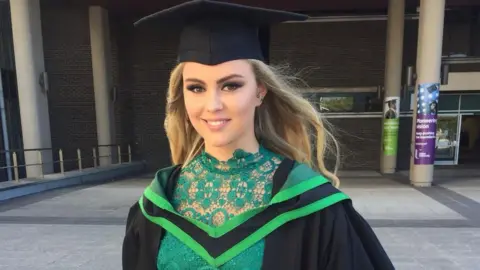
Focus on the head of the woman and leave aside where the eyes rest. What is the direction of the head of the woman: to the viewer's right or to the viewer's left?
to the viewer's left

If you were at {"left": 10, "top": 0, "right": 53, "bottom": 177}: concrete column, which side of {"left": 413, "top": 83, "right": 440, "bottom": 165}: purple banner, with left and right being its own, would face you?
right

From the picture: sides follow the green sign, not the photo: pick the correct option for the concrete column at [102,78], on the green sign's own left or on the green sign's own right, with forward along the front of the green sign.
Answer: on the green sign's own right

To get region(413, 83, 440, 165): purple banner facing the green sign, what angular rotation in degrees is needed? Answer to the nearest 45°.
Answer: approximately 135° to its right

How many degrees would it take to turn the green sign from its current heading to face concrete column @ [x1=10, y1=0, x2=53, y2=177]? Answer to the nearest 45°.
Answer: approximately 45° to its right

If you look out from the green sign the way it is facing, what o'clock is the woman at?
The woman is roughly at 12 o'clock from the green sign.

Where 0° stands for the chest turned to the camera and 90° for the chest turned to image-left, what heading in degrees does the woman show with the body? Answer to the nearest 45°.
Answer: approximately 45°

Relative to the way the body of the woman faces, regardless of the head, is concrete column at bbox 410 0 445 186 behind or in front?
behind

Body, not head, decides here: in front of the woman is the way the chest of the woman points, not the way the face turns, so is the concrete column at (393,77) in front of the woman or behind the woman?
behind

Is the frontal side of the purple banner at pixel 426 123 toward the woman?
yes
